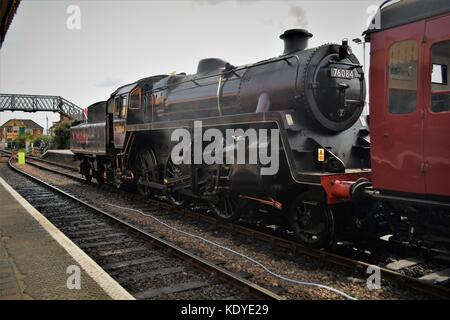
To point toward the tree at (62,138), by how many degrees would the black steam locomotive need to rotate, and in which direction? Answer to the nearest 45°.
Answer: approximately 180°

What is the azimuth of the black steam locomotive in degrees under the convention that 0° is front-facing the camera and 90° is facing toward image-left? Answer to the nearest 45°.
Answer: approximately 315°

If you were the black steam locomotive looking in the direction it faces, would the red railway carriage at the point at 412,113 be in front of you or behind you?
in front

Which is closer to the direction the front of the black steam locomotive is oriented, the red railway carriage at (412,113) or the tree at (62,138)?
the red railway carriage
